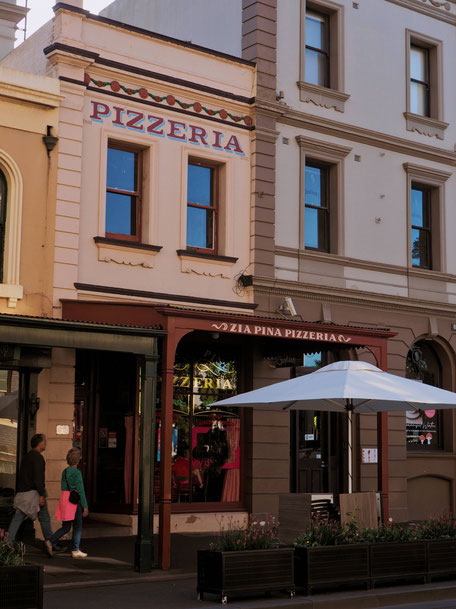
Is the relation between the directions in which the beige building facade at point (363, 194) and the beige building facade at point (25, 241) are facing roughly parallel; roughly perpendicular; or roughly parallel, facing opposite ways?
roughly parallel

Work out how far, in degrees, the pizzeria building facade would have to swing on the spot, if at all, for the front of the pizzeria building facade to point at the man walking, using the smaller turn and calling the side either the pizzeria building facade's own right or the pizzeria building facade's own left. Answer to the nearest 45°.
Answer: approximately 90° to the pizzeria building facade's own right

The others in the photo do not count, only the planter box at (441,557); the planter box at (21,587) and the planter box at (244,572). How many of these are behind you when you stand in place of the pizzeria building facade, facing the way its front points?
0

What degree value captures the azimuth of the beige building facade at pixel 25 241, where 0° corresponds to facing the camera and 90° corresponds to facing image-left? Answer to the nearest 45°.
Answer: approximately 315°

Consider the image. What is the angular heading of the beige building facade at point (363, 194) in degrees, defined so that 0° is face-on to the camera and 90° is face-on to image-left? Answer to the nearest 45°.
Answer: approximately 315°

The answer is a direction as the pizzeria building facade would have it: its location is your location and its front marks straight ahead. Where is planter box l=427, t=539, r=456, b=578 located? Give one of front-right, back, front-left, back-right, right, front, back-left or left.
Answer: front

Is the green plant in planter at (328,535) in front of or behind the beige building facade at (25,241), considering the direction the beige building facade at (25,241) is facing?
in front
